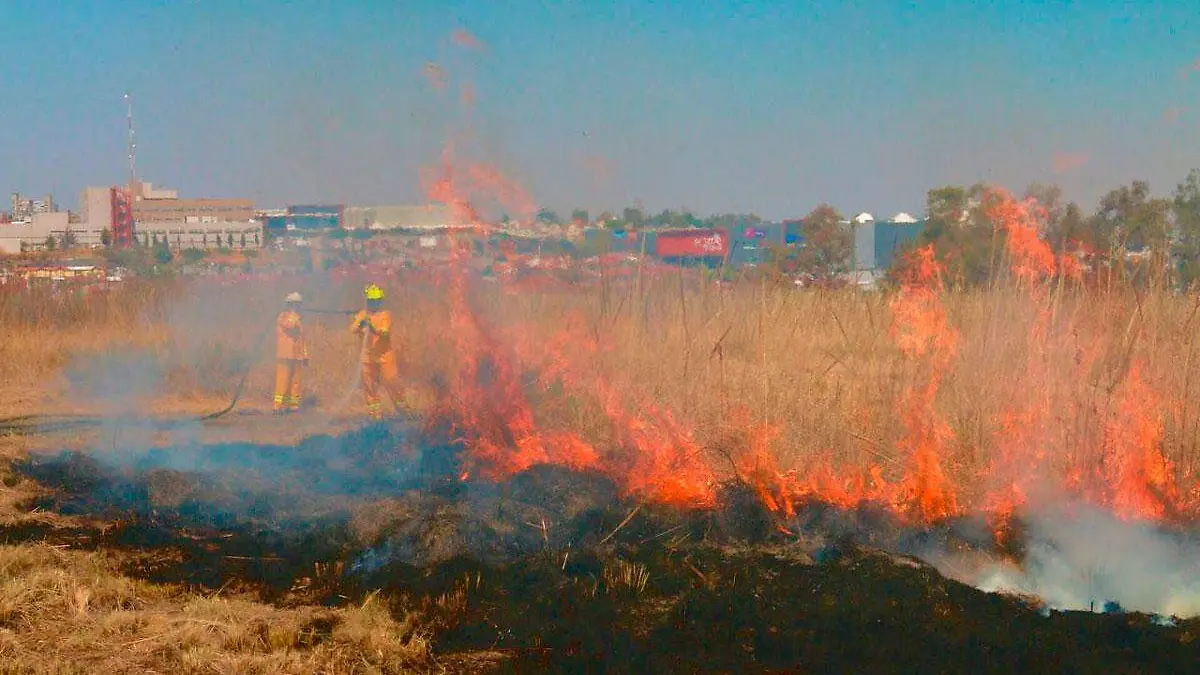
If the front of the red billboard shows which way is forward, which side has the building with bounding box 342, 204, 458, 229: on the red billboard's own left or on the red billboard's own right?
on the red billboard's own right

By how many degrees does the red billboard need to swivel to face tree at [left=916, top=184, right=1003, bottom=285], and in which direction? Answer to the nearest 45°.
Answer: approximately 45° to its left

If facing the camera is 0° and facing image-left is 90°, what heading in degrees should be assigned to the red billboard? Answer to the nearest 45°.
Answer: approximately 0°

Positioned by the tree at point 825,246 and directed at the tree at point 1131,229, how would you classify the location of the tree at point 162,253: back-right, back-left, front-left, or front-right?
back-right
